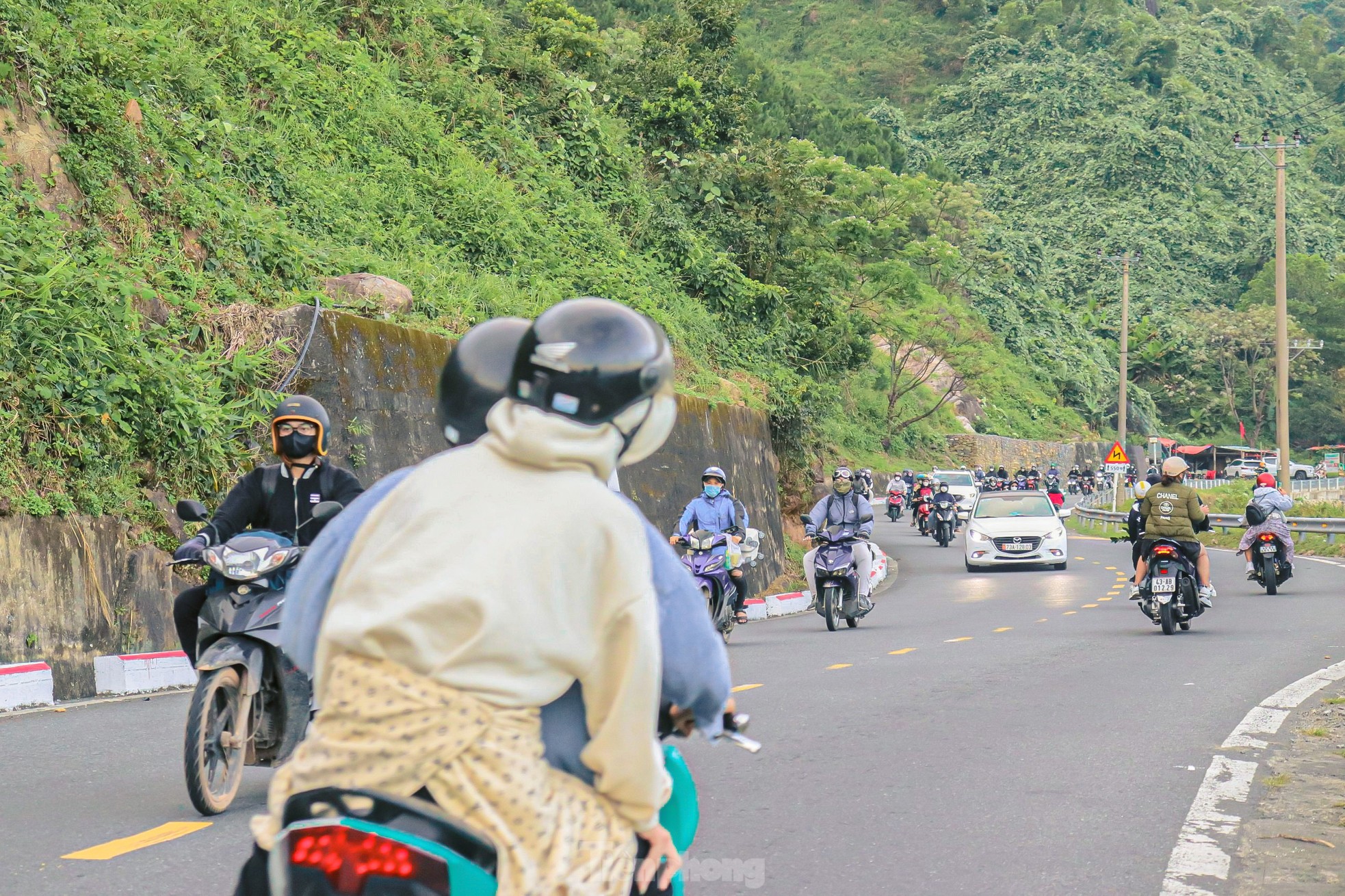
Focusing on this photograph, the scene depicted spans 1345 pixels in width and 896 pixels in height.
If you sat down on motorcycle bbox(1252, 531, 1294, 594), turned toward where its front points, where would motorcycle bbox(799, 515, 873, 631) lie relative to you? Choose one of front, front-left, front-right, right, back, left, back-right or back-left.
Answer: back-left

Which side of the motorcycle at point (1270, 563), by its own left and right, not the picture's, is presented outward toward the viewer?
back

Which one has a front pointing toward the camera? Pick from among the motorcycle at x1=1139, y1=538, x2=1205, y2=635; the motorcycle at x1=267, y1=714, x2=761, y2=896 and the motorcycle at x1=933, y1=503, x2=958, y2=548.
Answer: the motorcycle at x1=933, y1=503, x2=958, y2=548

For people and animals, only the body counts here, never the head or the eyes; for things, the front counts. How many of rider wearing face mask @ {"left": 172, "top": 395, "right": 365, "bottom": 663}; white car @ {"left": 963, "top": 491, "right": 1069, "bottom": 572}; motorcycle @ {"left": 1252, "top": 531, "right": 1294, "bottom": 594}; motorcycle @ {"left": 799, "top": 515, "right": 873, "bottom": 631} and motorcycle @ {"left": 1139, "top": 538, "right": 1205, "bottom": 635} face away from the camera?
2

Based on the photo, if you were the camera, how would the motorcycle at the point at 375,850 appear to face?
facing away from the viewer and to the right of the viewer

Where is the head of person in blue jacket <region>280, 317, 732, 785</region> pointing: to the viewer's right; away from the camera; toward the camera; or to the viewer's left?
away from the camera

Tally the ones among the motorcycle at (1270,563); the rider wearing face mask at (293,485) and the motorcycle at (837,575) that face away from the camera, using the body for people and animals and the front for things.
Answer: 1

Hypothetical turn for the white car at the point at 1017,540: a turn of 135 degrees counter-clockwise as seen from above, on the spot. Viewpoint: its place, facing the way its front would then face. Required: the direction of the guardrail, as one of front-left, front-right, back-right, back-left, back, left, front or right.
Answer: front

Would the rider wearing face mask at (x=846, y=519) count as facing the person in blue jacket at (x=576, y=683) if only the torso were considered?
yes
